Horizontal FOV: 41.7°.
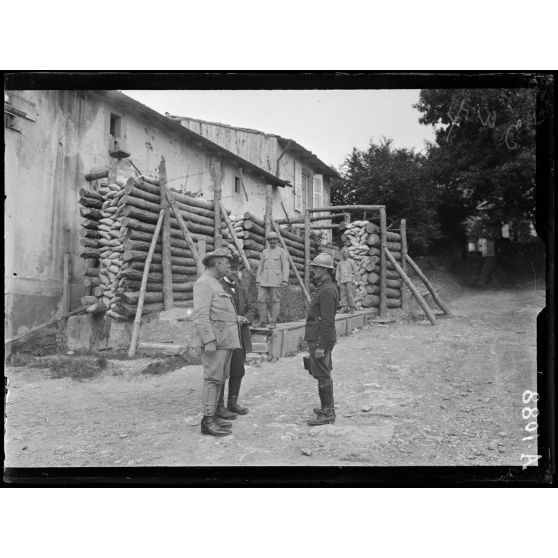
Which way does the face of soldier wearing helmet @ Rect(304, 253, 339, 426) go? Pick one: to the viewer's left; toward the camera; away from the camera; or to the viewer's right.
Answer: to the viewer's left

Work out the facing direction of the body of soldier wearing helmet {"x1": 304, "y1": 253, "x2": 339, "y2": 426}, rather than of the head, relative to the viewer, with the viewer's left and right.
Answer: facing to the left of the viewer

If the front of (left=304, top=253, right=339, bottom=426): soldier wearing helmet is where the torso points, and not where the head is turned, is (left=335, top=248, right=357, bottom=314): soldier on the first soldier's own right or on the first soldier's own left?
on the first soldier's own right

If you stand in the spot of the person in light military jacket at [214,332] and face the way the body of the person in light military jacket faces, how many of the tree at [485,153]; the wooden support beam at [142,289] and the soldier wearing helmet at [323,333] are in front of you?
2

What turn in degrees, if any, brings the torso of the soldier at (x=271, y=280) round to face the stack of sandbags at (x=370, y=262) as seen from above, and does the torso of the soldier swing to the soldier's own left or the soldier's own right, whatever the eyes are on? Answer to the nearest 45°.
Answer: approximately 90° to the soldier's own left

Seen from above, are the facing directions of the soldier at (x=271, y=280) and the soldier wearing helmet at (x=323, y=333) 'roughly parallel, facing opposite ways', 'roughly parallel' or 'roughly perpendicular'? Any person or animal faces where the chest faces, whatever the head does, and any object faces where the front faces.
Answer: roughly perpendicular

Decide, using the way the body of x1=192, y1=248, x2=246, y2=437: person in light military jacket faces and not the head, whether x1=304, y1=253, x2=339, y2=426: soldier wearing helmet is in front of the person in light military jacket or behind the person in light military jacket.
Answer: in front

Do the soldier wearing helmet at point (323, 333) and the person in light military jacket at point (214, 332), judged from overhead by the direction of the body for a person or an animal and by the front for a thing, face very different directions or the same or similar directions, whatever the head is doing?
very different directions

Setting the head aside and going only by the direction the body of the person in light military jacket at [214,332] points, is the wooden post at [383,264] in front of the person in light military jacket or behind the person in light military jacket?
in front

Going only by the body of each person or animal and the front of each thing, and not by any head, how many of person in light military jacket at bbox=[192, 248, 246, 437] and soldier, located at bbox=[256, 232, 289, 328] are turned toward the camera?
1

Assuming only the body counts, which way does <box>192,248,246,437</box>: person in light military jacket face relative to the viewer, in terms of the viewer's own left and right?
facing to the right of the viewer
